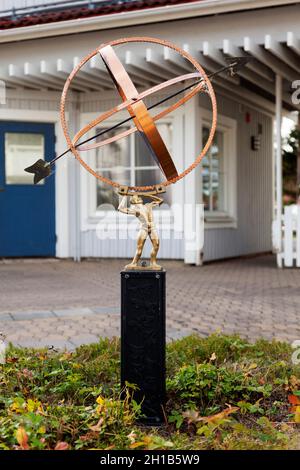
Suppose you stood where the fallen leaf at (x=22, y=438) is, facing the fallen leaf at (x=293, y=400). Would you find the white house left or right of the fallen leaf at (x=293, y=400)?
left

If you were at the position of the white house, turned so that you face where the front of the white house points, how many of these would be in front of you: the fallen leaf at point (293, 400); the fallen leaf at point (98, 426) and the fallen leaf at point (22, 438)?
3

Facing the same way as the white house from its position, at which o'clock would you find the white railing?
The white railing is roughly at 10 o'clock from the white house.

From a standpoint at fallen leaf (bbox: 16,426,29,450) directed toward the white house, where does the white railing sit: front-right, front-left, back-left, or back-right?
front-right

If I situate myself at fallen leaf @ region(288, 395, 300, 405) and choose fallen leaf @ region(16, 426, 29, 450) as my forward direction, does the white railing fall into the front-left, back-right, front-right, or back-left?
back-right

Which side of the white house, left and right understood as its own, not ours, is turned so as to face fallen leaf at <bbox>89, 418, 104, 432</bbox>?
front

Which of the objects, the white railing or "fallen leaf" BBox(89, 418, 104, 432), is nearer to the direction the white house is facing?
the fallen leaf

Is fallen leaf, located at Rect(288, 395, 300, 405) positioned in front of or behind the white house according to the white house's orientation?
in front

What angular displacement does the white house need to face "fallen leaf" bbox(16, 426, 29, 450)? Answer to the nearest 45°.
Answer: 0° — it already faces it

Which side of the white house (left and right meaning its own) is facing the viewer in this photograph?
front
